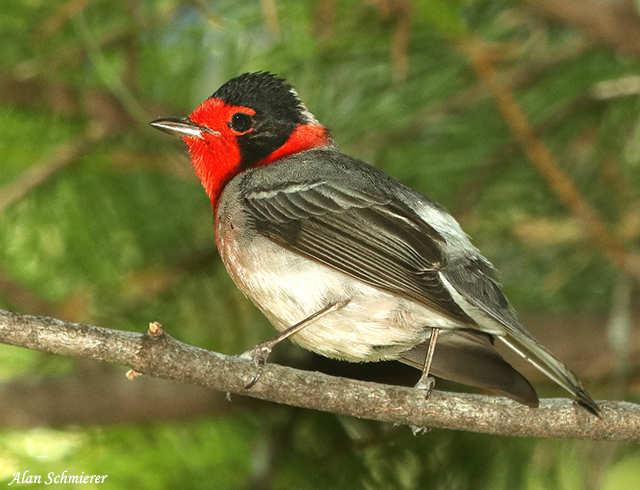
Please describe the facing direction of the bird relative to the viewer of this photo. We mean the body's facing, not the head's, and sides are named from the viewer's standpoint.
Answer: facing to the left of the viewer
